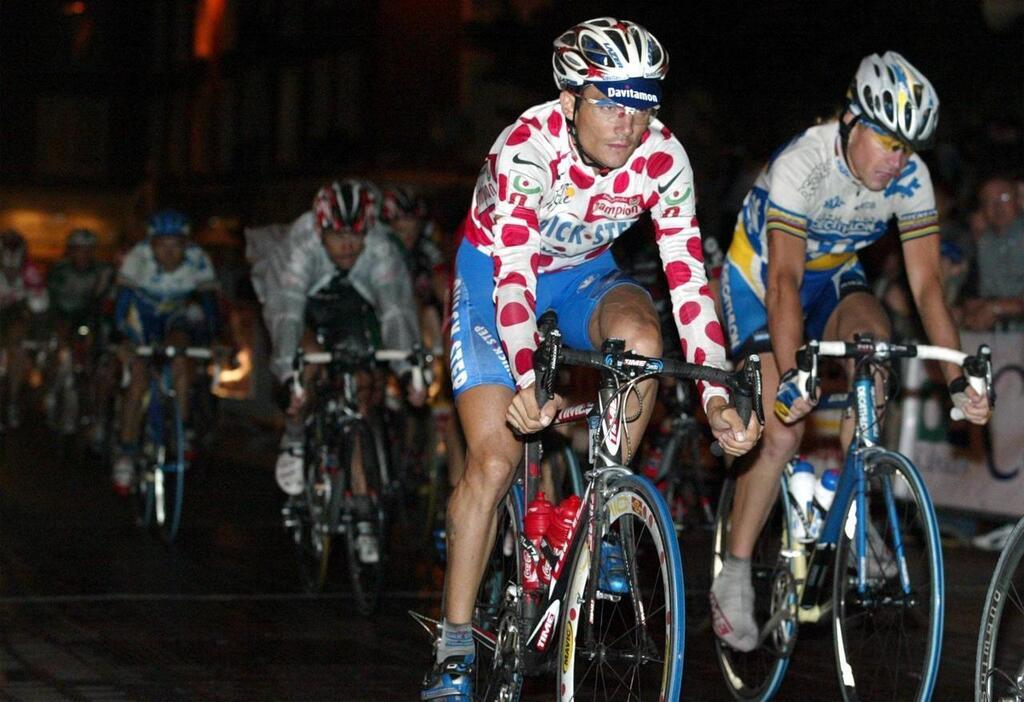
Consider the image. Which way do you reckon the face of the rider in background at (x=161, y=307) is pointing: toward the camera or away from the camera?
toward the camera

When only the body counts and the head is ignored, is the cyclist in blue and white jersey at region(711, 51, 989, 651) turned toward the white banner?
no

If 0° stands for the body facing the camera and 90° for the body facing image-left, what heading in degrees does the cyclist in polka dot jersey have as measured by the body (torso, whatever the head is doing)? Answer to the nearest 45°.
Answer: approximately 315°

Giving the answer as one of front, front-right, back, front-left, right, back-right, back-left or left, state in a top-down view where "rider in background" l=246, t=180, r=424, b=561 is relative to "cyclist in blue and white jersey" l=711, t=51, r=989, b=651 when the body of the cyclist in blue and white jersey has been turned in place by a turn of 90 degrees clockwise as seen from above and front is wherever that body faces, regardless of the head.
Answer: right

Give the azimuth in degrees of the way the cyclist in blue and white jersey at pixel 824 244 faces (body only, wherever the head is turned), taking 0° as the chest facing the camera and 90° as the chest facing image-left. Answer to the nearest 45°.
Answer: approximately 315°

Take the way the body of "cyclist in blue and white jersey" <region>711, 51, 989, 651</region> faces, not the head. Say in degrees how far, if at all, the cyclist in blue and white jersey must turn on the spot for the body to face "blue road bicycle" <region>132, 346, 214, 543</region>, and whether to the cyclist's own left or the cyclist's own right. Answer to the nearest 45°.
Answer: approximately 180°

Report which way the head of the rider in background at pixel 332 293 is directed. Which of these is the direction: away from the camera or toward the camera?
toward the camera

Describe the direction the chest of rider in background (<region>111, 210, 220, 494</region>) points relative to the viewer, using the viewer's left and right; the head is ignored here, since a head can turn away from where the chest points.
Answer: facing the viewer

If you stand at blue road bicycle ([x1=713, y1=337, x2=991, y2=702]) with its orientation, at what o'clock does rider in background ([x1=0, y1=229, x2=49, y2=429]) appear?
The rider in background is roughly at 6 o'clock from the blue road bicycle.

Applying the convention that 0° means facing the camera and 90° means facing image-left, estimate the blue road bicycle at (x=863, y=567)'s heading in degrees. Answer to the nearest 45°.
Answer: approximately 315°

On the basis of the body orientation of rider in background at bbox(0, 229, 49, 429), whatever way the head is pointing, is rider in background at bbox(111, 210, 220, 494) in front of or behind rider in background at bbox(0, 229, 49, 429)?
in front

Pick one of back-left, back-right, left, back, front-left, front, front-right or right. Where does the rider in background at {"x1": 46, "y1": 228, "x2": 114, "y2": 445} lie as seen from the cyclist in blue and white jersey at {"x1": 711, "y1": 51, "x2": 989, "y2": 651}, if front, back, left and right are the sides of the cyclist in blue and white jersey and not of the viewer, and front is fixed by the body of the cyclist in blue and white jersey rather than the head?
back

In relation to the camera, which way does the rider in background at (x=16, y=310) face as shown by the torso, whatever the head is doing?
toward the camera

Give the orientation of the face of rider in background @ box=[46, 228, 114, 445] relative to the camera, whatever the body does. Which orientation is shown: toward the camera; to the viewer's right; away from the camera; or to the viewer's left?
toward the camera

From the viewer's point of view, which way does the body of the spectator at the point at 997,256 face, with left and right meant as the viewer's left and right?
facing the viewer and to the left of the viewer
